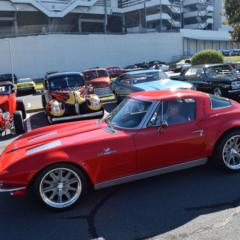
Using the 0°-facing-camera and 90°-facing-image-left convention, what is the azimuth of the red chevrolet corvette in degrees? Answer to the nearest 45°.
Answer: approximately 45°

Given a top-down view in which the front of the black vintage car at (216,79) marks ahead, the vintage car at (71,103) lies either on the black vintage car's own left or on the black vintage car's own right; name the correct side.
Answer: on the black vintage car's own right

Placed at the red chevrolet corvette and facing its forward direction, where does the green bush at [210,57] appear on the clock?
The green bush is roughly at 5 o'clock from the red chevrolet corvette.

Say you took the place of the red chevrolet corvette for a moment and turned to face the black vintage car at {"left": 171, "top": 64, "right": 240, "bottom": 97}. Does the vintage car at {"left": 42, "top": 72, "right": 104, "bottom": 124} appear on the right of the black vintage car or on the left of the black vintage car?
left

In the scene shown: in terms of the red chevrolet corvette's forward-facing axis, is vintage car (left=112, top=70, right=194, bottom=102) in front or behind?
behind

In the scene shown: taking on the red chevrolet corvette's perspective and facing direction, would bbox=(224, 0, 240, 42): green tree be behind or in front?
behind
